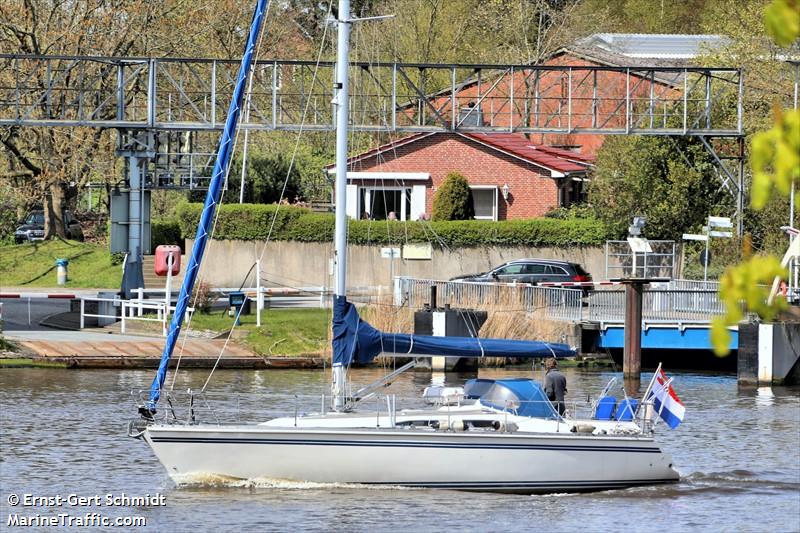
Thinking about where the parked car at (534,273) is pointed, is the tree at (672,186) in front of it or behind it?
behind

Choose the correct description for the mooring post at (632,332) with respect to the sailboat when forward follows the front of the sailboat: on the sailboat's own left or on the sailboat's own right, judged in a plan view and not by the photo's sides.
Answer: on the sailboat's own right

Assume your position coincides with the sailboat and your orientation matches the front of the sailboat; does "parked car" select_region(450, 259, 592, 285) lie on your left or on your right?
on your right

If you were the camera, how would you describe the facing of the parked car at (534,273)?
facing to the left of the viewer

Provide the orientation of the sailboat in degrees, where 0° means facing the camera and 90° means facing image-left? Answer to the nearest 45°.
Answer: approximately 90°
